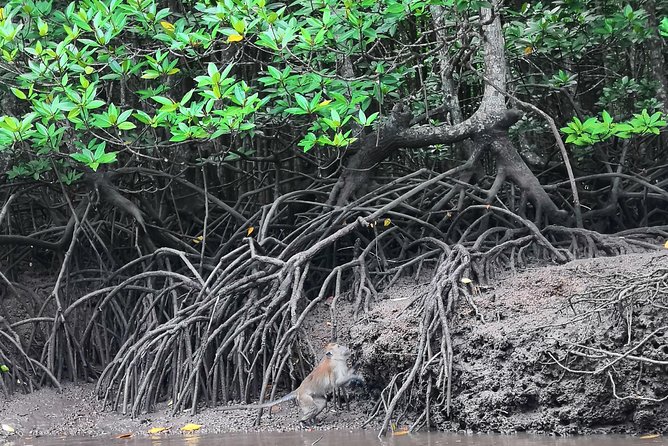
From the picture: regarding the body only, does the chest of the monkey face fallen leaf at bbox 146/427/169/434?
no

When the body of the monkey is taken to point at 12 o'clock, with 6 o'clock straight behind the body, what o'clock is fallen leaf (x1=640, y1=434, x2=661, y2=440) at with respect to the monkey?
The fallen leaf is roughly at 1 o'clock from the monkey.

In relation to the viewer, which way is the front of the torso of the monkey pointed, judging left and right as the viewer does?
facing to the right of the viewer

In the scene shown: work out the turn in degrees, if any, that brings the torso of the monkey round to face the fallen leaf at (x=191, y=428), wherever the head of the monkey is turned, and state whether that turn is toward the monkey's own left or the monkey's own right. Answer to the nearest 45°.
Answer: approximately 135° to the monkey's own left
